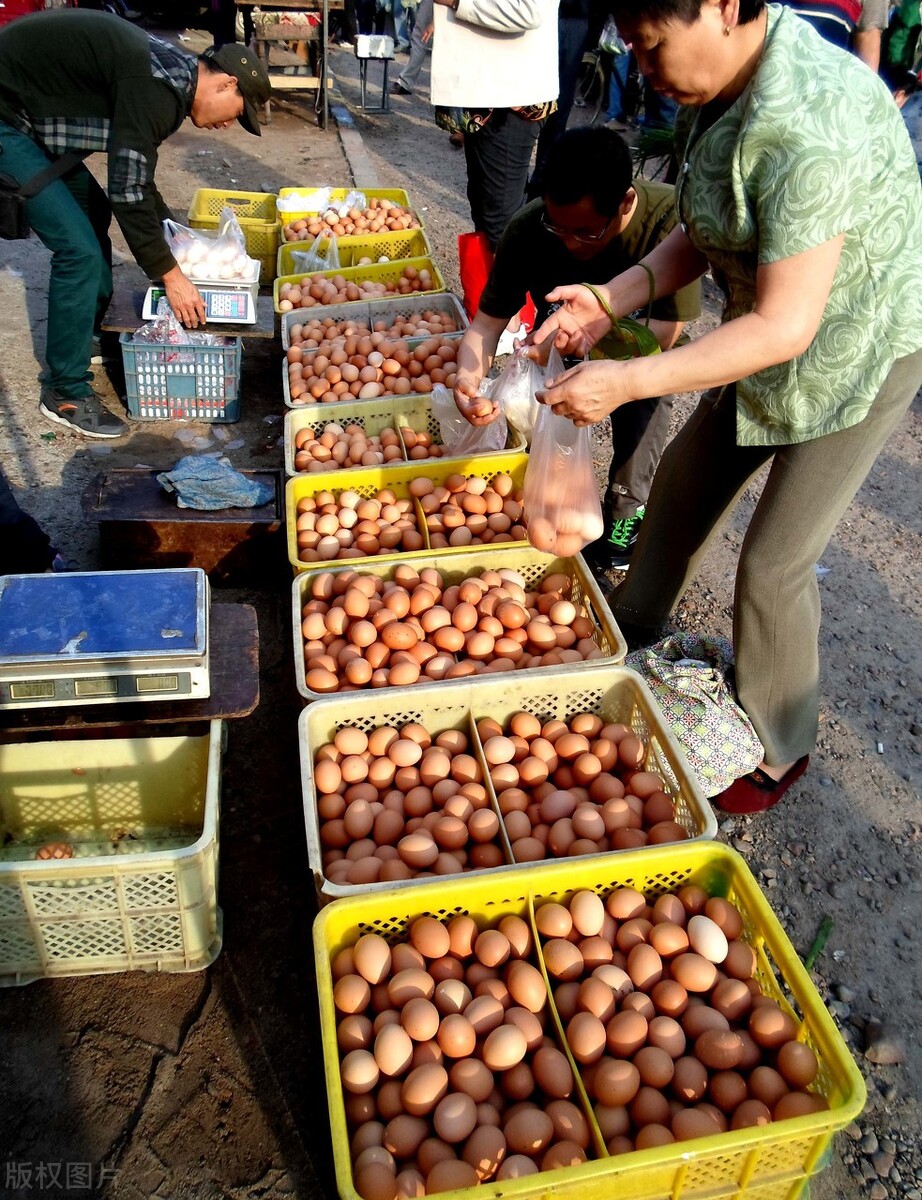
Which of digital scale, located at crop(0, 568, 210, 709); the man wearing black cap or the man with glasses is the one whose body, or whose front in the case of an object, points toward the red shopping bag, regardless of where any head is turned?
the man wearing black cap

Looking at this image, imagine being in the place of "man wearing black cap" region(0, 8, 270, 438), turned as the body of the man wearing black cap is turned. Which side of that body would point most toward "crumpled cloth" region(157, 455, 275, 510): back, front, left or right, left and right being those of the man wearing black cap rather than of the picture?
right

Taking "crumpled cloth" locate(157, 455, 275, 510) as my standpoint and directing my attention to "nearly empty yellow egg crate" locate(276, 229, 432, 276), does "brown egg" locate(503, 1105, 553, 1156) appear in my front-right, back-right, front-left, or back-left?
back-right

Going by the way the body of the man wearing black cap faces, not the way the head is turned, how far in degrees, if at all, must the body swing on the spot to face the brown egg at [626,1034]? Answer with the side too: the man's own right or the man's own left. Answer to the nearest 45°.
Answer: approximately 90° to the man's own right

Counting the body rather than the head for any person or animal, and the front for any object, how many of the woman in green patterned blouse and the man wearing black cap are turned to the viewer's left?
1

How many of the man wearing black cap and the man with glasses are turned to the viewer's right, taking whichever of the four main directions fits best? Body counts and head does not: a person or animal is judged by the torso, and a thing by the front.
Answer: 1

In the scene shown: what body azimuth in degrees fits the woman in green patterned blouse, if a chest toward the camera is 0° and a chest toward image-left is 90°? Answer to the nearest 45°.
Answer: approximately 90°

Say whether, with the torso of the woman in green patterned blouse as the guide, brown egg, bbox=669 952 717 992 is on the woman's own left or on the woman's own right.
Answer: on the woman's own left

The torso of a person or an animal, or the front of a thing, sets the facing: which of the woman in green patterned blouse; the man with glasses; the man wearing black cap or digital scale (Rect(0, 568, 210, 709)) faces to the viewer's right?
the man wearing black cap

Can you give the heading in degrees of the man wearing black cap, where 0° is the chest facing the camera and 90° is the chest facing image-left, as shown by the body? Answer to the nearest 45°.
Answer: approximately 270°

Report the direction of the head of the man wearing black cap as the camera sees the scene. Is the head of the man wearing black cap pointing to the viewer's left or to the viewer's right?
to the viewer's right
